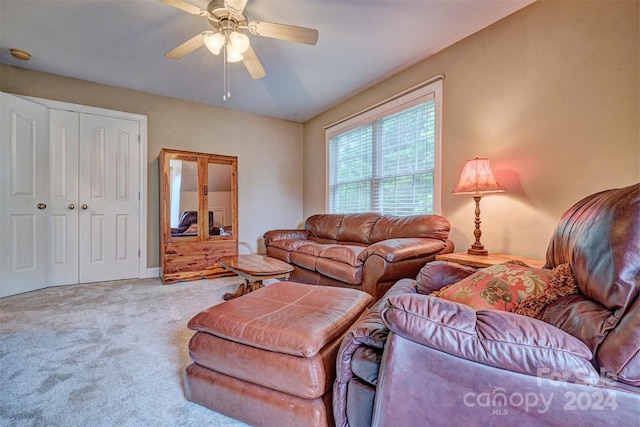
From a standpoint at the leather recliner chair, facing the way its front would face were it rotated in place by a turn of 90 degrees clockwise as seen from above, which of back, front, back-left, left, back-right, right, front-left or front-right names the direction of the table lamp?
front

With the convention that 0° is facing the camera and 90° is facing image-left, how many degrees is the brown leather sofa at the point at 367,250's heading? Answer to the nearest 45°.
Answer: approximately 45°

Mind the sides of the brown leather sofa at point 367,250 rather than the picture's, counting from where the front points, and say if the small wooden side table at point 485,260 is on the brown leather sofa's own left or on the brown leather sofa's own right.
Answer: on the brown leather sofa's own left

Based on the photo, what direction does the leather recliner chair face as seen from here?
to the viewer's left

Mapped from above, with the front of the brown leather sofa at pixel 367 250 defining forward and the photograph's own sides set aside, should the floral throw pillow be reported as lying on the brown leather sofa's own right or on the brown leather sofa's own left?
on the brown leather sofa's own left

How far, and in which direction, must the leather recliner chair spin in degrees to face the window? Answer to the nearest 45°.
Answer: approximately 45° to its right

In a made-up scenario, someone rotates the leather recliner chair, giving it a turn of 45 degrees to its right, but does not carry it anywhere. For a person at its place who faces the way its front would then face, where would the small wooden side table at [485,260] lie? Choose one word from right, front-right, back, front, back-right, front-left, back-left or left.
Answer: front-right

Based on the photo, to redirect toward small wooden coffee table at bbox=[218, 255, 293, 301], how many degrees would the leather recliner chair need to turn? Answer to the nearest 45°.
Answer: approximately 45° to its right

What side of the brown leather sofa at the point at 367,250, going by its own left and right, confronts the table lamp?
left

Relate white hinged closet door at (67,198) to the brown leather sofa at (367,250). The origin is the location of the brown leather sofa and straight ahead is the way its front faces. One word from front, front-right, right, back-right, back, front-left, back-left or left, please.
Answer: front-right

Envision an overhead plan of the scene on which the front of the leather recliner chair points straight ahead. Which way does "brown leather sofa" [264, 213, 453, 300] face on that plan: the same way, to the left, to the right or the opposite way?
to the left

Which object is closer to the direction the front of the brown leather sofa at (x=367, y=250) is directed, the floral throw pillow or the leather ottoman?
the leather ottoman
